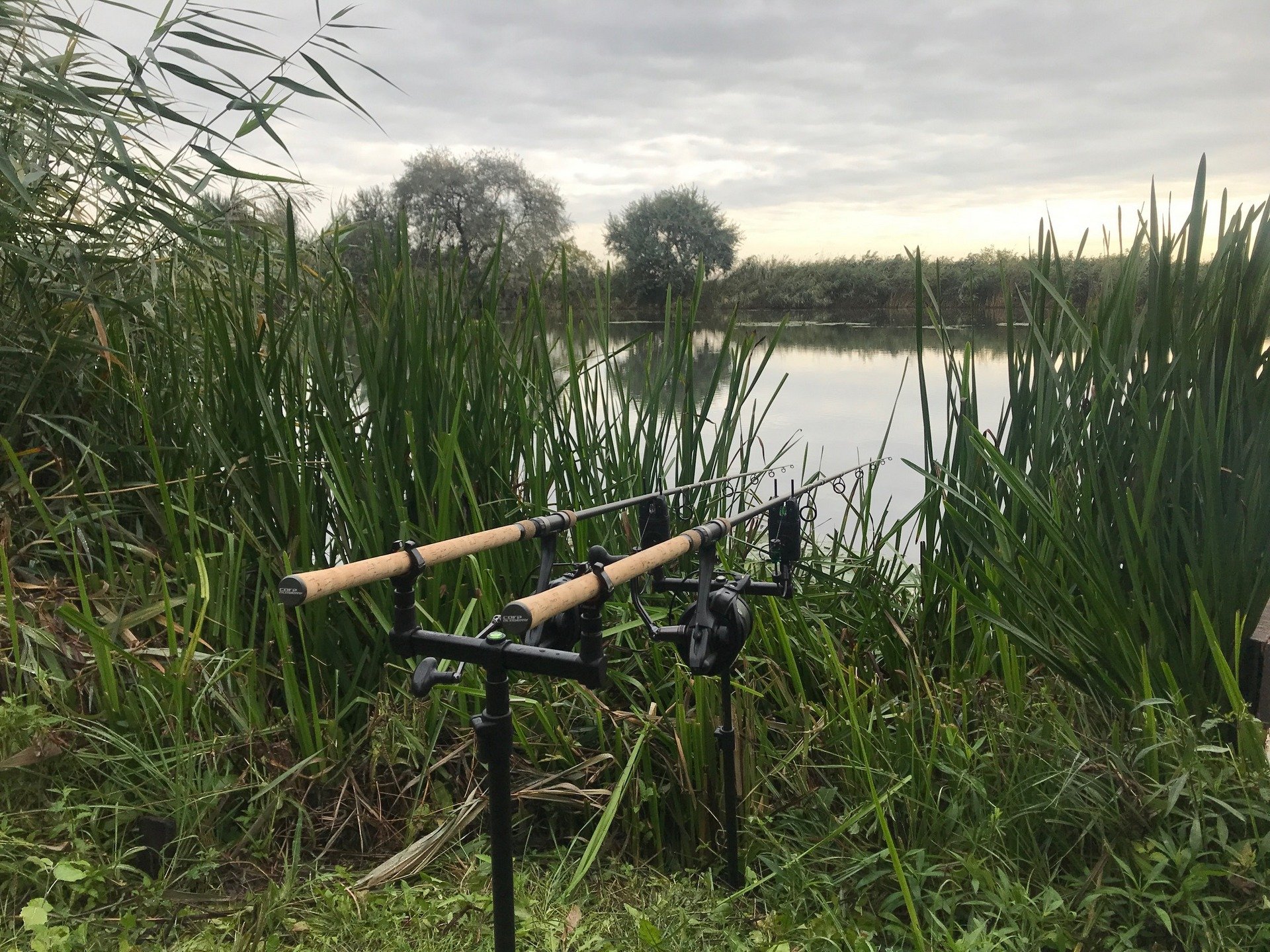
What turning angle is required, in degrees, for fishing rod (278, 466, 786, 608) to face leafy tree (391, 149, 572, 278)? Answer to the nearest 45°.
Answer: approximately 45° to its left

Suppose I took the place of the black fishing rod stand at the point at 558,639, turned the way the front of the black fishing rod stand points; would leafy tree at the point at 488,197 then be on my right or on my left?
on my left

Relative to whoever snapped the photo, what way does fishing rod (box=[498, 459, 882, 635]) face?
facing away from the viewer and to the right of the viewer

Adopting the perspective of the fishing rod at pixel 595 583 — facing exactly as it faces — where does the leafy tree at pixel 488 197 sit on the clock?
The leafy tree is roughly at 10 o'clock from the fishing rod.

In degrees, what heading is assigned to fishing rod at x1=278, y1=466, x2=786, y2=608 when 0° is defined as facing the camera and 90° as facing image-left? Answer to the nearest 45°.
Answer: approximately 225°
